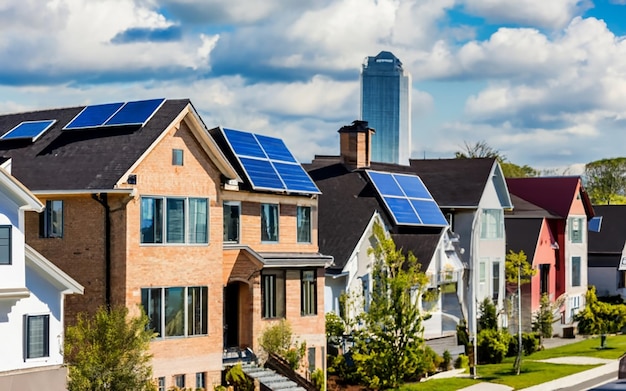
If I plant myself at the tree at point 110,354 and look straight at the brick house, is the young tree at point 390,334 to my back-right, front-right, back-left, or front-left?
front-right

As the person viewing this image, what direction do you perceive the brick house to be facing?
facing the viewer and to the right of the viewer

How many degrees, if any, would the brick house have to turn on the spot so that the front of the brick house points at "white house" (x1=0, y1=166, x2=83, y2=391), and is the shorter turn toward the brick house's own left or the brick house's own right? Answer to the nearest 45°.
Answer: approximately 90° to the brick house's own right

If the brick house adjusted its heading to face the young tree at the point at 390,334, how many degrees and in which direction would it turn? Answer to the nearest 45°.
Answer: approximately 90° to its left
